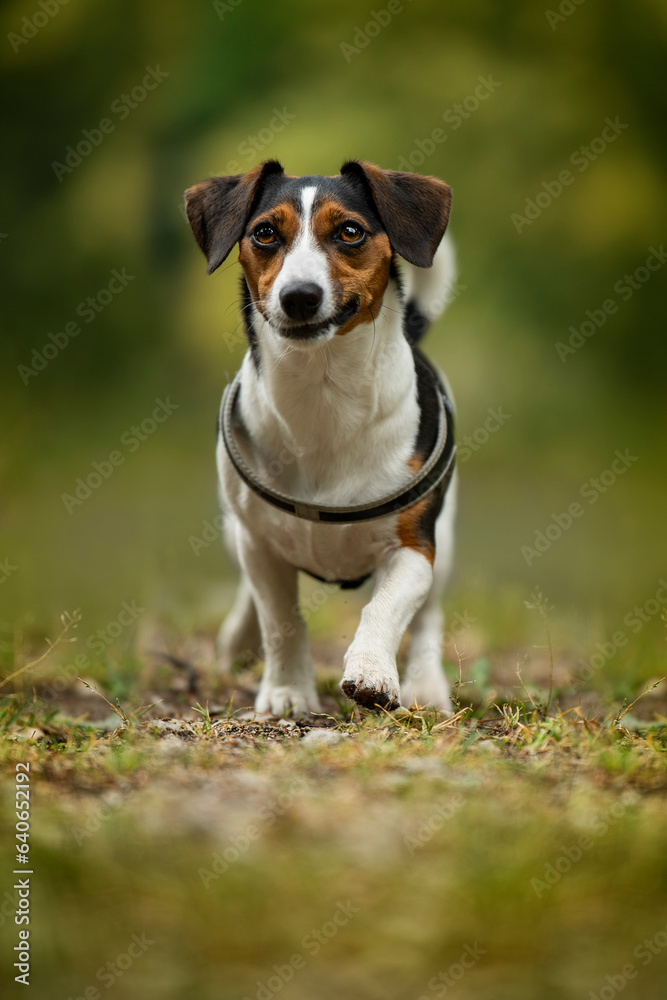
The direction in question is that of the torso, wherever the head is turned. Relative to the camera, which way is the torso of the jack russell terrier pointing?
toward the camera
